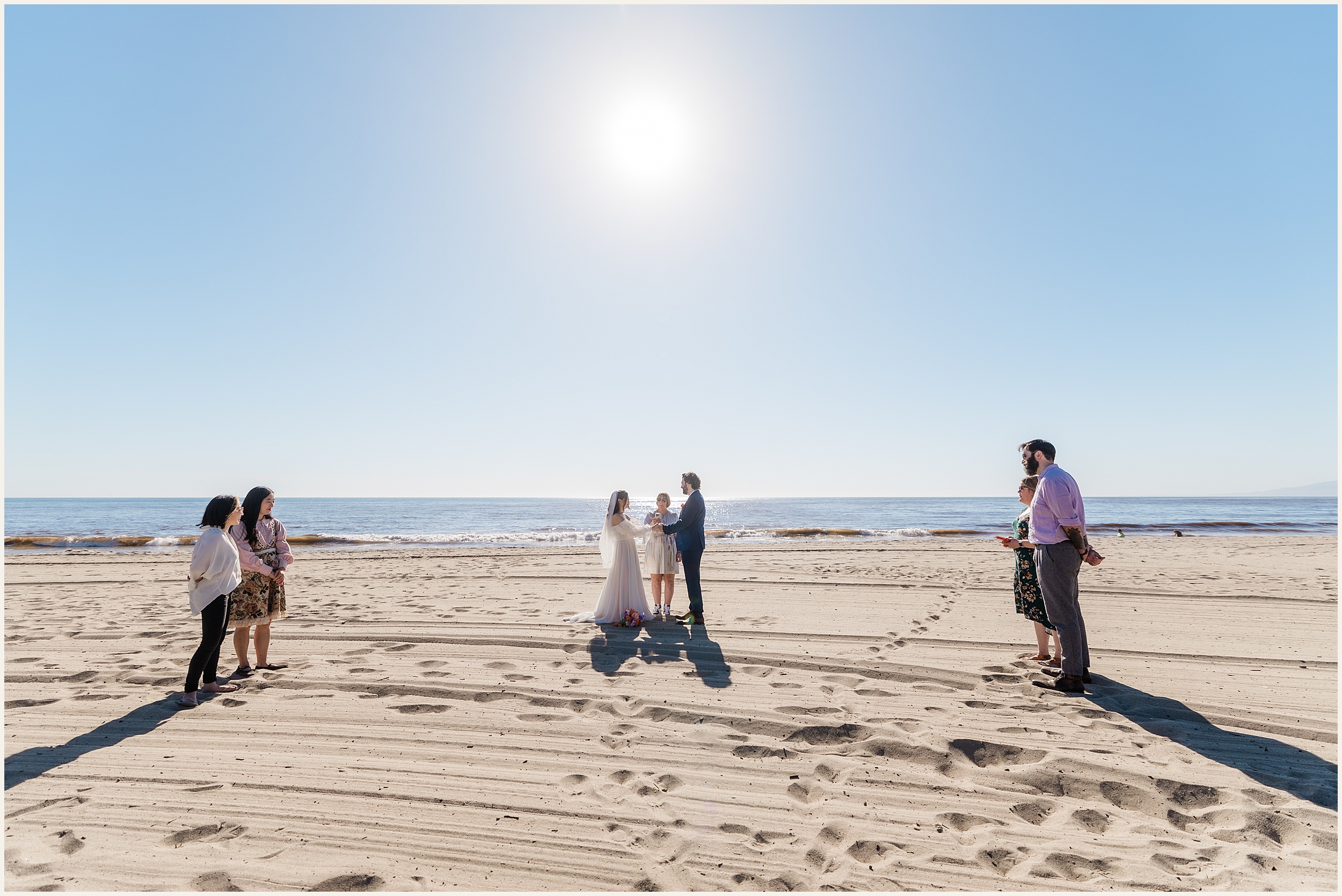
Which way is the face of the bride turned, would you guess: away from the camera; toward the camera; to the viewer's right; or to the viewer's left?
to the viewer's right

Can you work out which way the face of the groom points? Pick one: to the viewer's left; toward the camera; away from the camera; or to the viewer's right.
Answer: to the viewer's left

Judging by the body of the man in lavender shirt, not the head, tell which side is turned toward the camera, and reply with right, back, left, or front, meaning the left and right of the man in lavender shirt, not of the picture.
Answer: left

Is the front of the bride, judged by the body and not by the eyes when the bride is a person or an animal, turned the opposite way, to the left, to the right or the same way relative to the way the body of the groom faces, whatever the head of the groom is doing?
the opposite way

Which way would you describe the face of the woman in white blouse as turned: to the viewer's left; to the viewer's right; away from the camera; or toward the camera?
to the viewer's right

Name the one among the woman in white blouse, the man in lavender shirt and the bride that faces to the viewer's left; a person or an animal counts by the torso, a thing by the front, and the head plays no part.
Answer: the man in lavender shirt

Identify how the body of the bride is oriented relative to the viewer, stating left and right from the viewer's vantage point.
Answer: facing to the right of the viewer

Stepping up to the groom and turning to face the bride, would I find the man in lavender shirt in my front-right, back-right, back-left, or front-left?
back-left

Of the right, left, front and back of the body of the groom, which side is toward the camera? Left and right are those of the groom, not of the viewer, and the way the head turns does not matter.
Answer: left

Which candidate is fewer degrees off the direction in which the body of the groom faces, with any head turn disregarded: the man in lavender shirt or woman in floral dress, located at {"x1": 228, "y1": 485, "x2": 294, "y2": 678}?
the woman in floral dress
